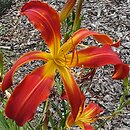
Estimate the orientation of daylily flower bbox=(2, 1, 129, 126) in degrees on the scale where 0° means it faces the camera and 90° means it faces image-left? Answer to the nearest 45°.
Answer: approximately 315°
